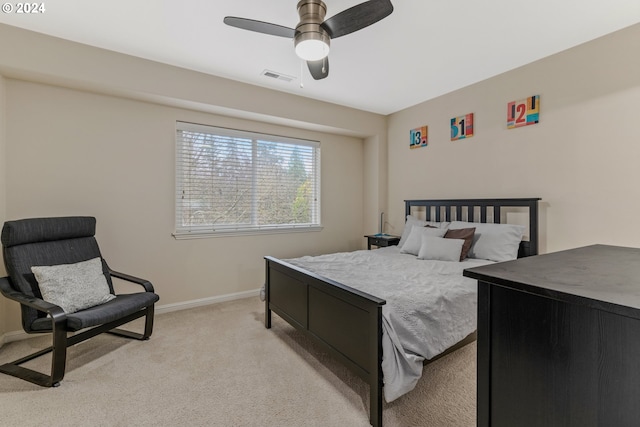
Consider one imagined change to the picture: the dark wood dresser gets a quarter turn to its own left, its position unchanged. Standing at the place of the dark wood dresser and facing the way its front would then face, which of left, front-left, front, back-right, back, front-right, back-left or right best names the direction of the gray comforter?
right

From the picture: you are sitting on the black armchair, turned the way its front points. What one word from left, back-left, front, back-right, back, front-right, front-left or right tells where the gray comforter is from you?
front

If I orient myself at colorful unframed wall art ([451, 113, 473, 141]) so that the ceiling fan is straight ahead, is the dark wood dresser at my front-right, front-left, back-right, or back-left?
front-left

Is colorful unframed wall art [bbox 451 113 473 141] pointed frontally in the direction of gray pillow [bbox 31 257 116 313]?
yes

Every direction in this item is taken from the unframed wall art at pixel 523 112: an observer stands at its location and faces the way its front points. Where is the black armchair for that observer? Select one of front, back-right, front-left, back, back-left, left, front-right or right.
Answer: front

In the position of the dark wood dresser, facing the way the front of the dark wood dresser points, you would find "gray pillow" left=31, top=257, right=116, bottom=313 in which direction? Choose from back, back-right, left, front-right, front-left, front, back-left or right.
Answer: front-left

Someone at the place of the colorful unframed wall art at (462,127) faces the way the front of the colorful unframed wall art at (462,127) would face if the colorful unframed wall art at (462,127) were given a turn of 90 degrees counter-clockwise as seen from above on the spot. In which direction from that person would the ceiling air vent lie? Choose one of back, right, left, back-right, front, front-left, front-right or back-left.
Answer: right

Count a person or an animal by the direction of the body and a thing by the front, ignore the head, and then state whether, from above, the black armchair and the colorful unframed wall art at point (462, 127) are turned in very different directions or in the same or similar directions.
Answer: very different directions

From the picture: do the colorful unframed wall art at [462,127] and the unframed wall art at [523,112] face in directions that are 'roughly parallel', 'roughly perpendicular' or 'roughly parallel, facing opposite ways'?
roughly parallel

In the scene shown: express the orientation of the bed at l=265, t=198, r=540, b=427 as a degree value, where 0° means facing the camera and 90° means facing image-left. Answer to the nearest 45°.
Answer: approximately 45°

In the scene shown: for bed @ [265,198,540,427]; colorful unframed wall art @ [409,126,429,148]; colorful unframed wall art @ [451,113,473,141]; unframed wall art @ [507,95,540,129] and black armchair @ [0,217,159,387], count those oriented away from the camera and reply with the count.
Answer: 0

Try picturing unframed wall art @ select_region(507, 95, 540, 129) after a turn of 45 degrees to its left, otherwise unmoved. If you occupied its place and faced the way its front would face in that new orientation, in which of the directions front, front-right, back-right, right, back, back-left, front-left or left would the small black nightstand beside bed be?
right

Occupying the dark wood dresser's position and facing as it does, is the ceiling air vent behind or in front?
in front

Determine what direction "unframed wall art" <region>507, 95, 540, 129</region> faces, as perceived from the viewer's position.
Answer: facing the viewer and to the left of the viewer

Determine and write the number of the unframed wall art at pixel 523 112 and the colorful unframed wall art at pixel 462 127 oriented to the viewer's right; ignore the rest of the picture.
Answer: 0

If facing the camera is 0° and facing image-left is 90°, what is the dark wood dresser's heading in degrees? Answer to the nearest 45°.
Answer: approximately 135°

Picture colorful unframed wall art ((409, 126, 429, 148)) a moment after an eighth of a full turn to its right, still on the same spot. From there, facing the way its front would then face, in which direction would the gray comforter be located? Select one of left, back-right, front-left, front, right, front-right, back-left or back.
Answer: left

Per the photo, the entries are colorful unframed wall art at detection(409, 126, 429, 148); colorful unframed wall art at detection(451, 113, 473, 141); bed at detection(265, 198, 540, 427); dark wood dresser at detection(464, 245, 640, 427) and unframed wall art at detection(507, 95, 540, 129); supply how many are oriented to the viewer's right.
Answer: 0
